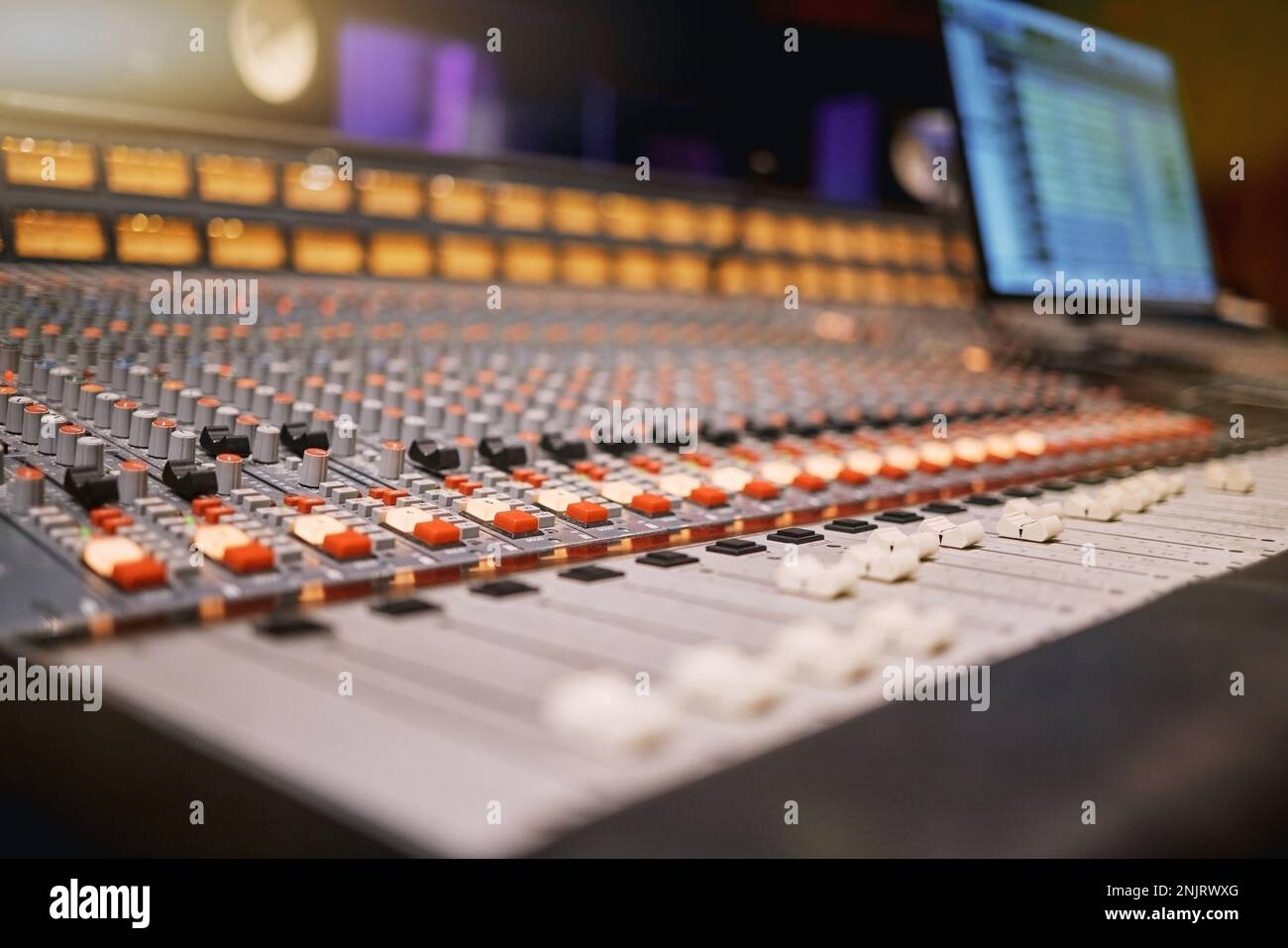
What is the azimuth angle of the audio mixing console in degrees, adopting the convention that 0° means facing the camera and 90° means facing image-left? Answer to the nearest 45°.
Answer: approximately 315°

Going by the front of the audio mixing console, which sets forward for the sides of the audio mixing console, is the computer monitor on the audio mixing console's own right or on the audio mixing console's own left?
on the audio mixing console's own left
